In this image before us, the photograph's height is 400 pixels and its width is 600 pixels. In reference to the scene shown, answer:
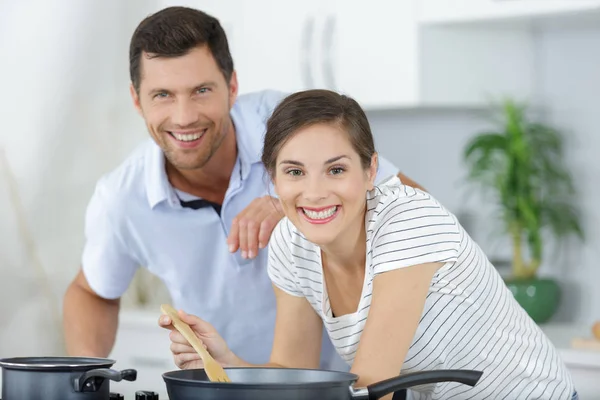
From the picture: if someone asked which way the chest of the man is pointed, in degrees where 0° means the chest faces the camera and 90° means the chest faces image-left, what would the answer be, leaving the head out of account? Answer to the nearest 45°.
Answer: approximately 0°

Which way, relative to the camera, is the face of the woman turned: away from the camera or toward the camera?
toward the camera

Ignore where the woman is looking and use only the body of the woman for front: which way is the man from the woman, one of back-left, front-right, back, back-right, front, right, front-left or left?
right

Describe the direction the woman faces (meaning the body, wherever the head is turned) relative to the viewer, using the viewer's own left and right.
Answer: facing the viewer and to the left of the viewer

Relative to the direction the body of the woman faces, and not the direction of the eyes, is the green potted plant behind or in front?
behind

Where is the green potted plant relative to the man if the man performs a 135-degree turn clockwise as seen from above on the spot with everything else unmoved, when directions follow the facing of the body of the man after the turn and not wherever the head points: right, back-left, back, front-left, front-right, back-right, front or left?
right

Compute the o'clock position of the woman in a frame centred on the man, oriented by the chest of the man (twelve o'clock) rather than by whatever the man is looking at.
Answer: The woman is roughly at 11 o'clock from the man.

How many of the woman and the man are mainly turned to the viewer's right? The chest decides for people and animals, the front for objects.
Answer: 0

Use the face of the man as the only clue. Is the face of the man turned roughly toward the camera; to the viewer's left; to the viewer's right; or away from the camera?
toward the camera

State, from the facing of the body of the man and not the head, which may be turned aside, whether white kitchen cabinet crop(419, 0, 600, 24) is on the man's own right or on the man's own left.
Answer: on the man's own left

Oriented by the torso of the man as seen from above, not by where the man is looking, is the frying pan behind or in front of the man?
in front

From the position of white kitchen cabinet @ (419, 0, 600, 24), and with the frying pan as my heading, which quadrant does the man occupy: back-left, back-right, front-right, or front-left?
front-right

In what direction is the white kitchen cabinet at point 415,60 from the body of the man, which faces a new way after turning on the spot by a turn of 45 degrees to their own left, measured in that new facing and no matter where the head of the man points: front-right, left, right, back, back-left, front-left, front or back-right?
left
